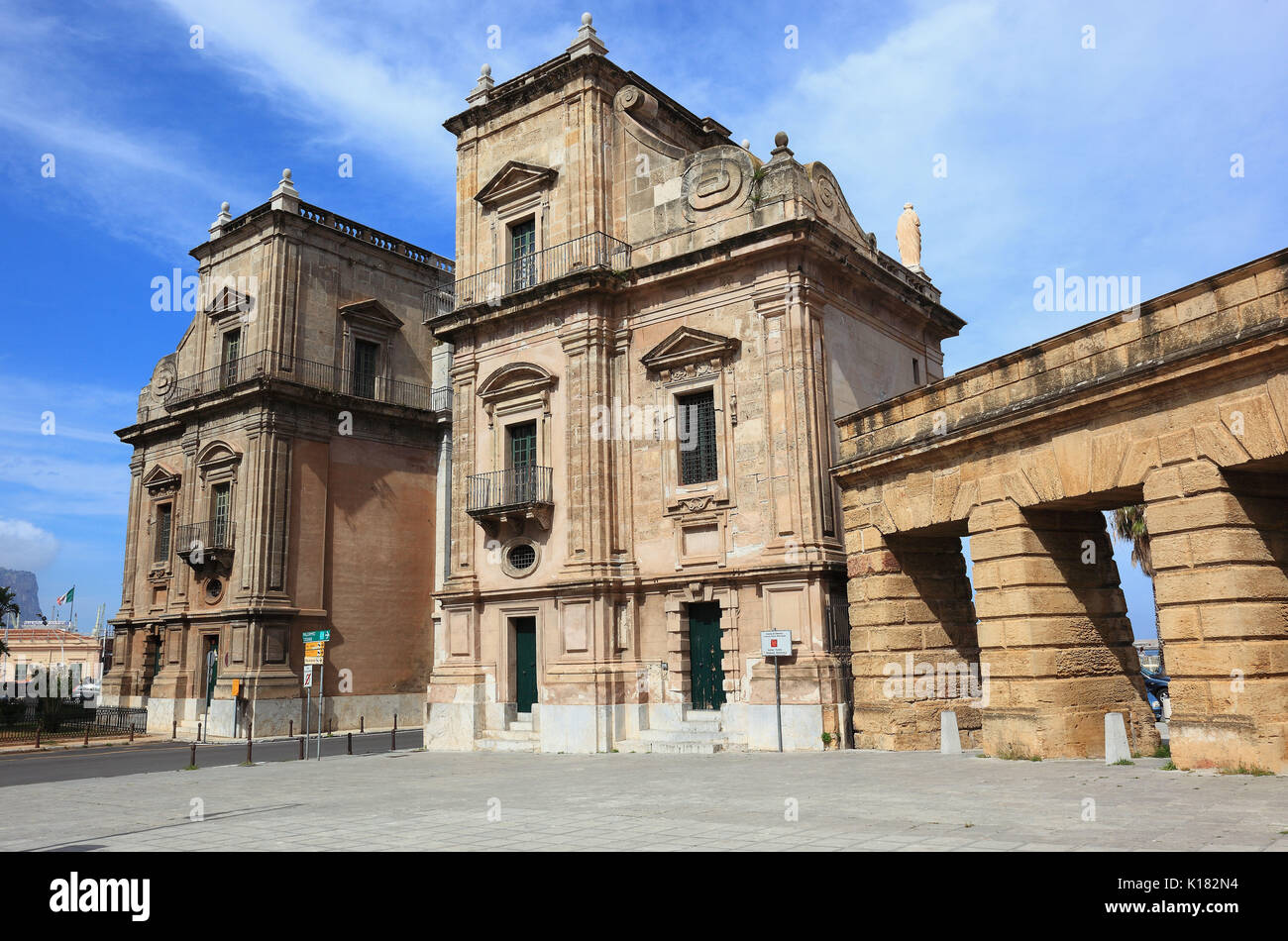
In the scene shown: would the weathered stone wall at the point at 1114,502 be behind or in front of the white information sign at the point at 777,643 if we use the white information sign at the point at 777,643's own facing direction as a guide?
in front

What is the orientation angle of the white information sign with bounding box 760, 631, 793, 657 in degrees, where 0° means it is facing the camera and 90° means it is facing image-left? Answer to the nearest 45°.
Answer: approximately 0°

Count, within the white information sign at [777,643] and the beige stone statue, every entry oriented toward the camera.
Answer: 1

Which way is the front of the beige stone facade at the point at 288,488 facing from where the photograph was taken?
facing the viewer and to the left of the viewer

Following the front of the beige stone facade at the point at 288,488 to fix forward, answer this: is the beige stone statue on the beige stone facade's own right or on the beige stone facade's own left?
on the beige stone facade's own left

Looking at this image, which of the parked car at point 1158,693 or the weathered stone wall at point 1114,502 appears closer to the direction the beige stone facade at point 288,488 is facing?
the weathered stone wall

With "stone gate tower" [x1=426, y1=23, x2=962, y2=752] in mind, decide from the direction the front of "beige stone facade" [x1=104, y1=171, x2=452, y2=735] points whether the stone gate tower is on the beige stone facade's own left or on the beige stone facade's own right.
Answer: on the beige stone facade's own left
